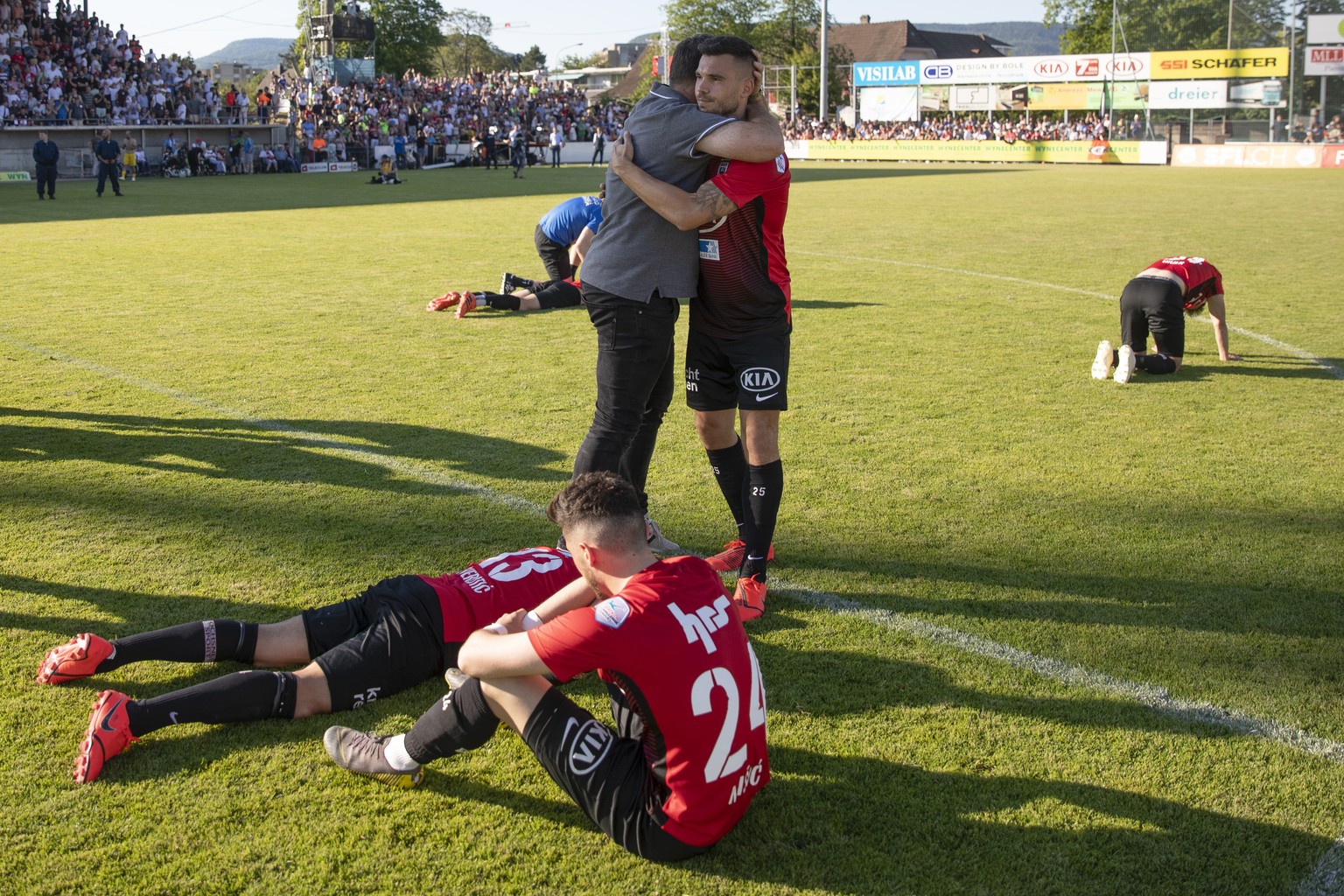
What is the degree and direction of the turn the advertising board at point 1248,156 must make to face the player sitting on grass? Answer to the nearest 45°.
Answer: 0° — it already faces them

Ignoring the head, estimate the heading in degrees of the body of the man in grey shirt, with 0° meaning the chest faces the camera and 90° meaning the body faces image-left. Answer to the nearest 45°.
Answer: approximately 225°

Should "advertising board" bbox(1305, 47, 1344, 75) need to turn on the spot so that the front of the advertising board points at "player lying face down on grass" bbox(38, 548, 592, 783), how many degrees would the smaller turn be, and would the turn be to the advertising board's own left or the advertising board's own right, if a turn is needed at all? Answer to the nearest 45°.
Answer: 0° — it already faces them

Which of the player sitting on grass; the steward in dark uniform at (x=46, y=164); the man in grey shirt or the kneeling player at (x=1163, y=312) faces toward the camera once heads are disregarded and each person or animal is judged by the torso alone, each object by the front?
the steward in dark uniform

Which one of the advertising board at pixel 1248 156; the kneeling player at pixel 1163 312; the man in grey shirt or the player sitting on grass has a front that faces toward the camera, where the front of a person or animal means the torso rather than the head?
the advertising board

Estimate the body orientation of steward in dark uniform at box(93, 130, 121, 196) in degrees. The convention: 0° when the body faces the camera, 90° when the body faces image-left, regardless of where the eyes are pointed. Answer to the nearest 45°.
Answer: approximately 0°

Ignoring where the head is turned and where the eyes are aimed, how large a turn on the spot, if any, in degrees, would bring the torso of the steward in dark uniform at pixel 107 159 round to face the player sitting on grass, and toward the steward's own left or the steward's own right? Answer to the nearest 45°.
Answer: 0° — they already face them

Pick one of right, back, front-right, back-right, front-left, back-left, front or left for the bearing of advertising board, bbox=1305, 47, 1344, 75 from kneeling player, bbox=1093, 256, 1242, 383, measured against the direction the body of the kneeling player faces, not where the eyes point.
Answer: front-left

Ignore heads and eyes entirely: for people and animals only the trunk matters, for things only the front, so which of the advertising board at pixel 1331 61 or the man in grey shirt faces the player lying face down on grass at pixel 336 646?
the advertising board

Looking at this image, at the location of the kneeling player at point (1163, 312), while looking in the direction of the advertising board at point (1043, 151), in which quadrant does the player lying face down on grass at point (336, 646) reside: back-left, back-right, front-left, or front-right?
back-left

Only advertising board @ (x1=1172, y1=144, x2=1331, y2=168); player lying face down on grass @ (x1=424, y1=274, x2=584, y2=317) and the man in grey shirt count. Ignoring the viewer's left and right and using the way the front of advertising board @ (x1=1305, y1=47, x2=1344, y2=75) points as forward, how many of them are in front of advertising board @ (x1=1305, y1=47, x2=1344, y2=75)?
3

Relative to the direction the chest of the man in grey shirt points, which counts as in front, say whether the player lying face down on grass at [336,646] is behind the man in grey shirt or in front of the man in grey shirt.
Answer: behind

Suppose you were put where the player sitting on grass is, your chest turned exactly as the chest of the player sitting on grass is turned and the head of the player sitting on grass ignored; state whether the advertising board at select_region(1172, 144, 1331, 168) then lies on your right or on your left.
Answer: on your right
